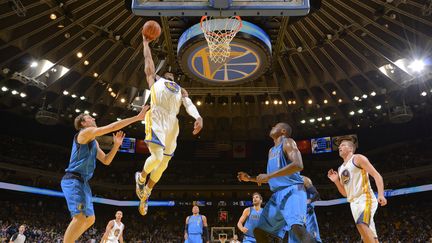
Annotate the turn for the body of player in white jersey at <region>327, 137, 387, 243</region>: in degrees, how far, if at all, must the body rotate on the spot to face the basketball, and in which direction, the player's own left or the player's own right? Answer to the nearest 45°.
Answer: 0° — they already face it

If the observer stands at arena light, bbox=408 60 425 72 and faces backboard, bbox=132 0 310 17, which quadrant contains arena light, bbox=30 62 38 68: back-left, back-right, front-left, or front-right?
front-right

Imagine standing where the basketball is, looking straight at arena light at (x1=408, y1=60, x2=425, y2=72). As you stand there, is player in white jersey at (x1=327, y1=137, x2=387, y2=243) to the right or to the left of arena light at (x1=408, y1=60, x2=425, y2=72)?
right

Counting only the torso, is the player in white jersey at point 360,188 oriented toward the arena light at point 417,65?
no

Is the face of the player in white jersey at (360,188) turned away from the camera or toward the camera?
toward the camera

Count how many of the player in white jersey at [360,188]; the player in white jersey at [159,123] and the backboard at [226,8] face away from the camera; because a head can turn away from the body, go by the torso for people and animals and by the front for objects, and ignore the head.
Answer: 1

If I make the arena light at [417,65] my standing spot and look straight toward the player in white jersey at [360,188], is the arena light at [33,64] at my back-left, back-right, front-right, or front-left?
front-right

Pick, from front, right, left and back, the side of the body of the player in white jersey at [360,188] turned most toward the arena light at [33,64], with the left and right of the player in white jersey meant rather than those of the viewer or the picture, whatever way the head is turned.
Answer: right
